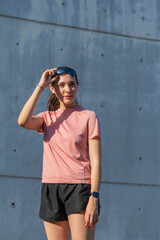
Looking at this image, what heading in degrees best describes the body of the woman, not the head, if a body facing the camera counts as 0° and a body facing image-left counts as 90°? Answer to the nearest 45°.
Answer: approximately 0°
